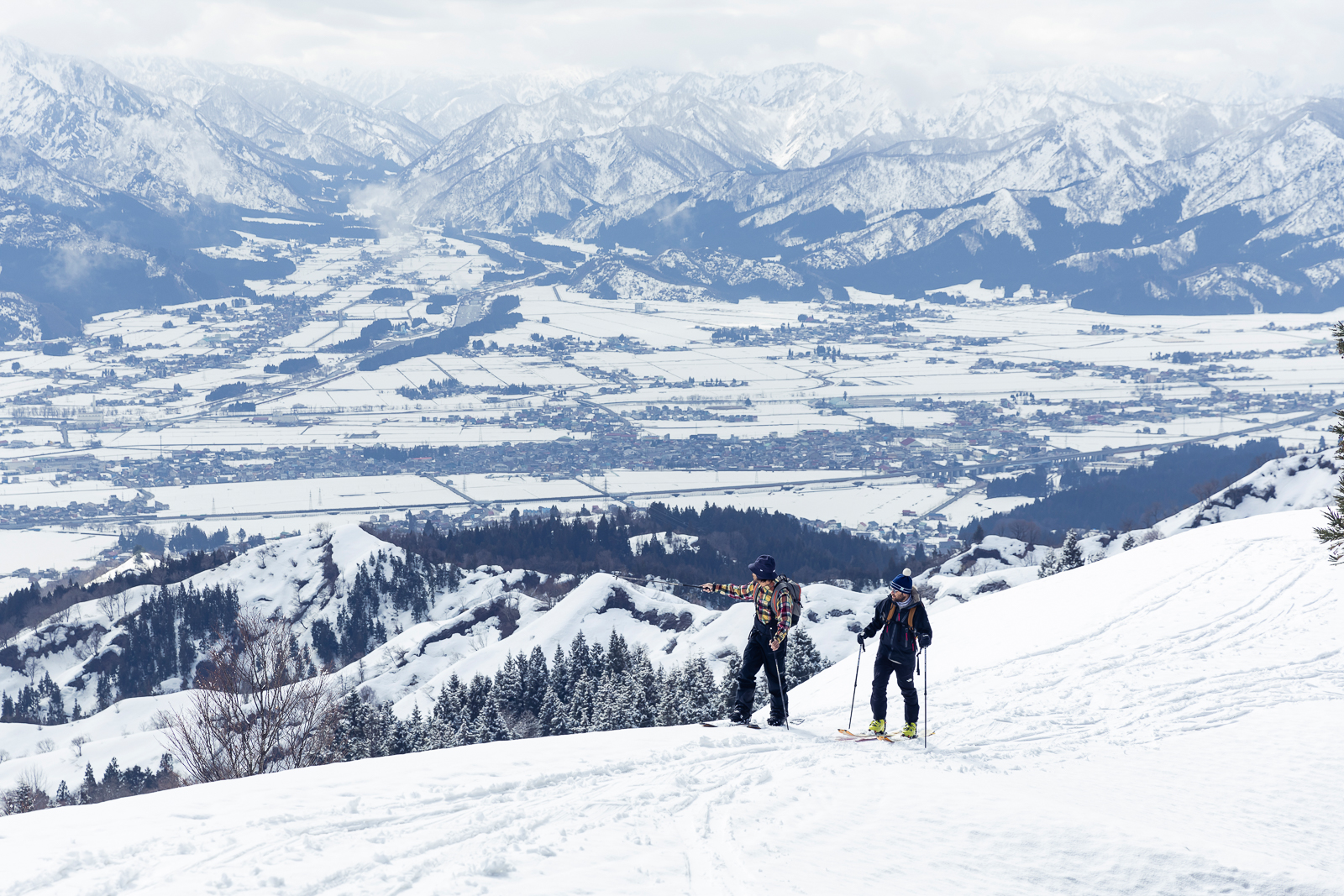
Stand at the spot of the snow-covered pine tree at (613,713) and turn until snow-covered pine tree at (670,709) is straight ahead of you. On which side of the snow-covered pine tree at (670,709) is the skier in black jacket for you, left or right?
right

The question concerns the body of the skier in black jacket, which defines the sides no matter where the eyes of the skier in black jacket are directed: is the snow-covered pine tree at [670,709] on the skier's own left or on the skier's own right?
on the skier's own right

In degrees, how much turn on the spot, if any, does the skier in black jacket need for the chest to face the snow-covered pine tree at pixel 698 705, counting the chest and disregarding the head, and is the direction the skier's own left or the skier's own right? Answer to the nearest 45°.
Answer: approximately 135° to the skier's own right

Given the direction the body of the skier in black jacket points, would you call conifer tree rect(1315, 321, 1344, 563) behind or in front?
behind

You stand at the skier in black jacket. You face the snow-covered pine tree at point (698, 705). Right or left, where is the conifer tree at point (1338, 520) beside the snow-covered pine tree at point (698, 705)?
right

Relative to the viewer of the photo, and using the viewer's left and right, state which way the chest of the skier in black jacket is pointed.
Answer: facing the viewer and to the left of the viewer

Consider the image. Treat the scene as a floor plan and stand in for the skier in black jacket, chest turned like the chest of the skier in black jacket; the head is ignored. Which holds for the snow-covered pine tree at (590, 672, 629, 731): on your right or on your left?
on your right

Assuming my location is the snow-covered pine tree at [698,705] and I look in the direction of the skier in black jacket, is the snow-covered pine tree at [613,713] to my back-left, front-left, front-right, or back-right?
back-right
